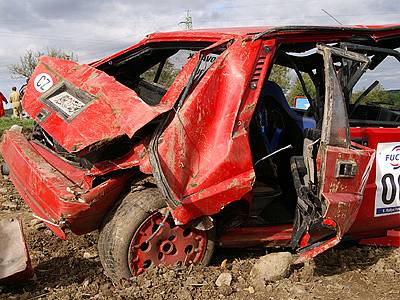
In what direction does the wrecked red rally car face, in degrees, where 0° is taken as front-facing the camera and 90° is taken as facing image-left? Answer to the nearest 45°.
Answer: approximately 225°
